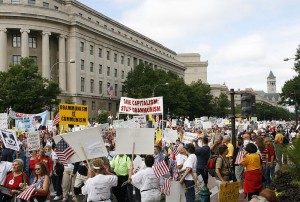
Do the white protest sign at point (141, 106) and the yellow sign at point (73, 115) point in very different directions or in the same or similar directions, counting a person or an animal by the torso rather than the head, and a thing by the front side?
same or similar directions

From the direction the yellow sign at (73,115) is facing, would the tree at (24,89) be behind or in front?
behind

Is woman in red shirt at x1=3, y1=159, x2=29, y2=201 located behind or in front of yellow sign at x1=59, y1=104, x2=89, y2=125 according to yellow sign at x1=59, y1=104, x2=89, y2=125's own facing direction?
in front

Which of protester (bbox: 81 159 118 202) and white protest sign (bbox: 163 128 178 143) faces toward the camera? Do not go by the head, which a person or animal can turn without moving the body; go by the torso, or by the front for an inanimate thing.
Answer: the white protest sign

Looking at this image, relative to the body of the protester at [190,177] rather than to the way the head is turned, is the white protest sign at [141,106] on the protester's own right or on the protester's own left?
on the protester's own right

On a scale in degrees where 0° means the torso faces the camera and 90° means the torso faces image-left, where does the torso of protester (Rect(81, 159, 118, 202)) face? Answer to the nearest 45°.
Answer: approximately 180°

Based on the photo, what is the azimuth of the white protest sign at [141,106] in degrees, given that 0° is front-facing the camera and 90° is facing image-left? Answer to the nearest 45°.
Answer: approximately 0°

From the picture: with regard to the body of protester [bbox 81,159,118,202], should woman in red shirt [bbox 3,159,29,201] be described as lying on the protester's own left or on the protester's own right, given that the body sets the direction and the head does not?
on the protester's own left

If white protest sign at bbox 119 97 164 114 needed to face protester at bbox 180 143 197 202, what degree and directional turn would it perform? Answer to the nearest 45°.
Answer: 0° — it already faces them

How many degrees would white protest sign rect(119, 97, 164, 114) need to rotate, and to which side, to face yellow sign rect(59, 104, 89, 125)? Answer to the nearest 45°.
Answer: approximately 45° to its right

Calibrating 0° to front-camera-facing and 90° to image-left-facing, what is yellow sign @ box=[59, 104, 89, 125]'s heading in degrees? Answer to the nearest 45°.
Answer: approximately 0°

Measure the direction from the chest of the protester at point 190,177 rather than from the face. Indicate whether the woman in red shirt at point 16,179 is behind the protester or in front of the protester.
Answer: in front

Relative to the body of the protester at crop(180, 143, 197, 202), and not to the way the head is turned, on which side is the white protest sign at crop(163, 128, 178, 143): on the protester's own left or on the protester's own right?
on the protester's own right

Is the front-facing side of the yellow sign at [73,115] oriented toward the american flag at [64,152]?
yes
